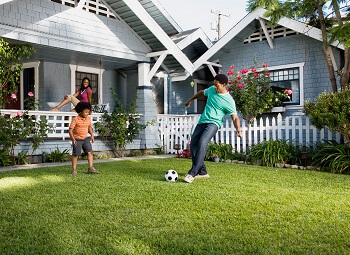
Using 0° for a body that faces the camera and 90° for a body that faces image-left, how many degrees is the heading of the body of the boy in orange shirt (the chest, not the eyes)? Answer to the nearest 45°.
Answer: approximately 315°

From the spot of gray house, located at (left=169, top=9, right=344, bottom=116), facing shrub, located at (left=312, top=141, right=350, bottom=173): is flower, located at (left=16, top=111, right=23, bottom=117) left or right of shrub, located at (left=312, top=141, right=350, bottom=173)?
right

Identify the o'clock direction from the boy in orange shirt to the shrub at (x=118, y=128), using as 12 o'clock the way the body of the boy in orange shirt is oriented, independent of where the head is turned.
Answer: The shrub is roughly at 8 o'clock from the boy in orange shirt.

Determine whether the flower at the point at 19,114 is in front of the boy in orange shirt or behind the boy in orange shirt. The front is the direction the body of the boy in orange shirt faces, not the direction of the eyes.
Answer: behind

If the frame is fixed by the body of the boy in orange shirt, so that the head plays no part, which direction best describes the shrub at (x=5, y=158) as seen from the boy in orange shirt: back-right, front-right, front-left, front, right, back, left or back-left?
back

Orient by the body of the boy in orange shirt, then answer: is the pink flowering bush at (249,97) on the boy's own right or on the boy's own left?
on the boy's own left

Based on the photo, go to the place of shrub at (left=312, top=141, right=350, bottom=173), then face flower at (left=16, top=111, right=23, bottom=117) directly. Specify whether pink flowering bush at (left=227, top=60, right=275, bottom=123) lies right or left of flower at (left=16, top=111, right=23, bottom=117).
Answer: right

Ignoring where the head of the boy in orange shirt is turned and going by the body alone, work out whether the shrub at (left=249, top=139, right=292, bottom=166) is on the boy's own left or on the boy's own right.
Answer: on the boy's own left

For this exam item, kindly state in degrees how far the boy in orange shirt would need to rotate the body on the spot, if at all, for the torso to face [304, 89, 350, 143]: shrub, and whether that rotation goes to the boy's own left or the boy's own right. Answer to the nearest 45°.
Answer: approximately 45° to the boy's own left
